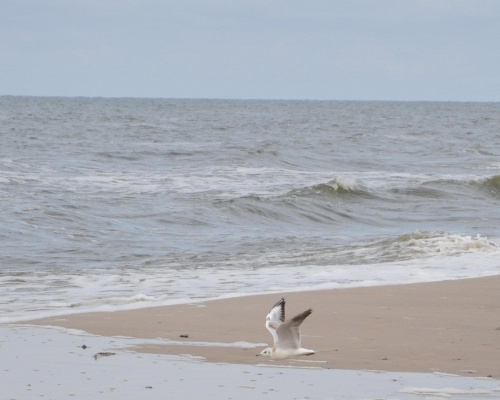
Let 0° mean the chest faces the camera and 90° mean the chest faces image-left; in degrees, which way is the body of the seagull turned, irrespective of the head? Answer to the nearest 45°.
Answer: approximately 90°

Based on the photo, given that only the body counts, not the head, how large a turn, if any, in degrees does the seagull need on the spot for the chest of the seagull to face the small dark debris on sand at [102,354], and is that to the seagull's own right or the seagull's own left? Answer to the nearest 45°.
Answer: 0° — it already faces it
